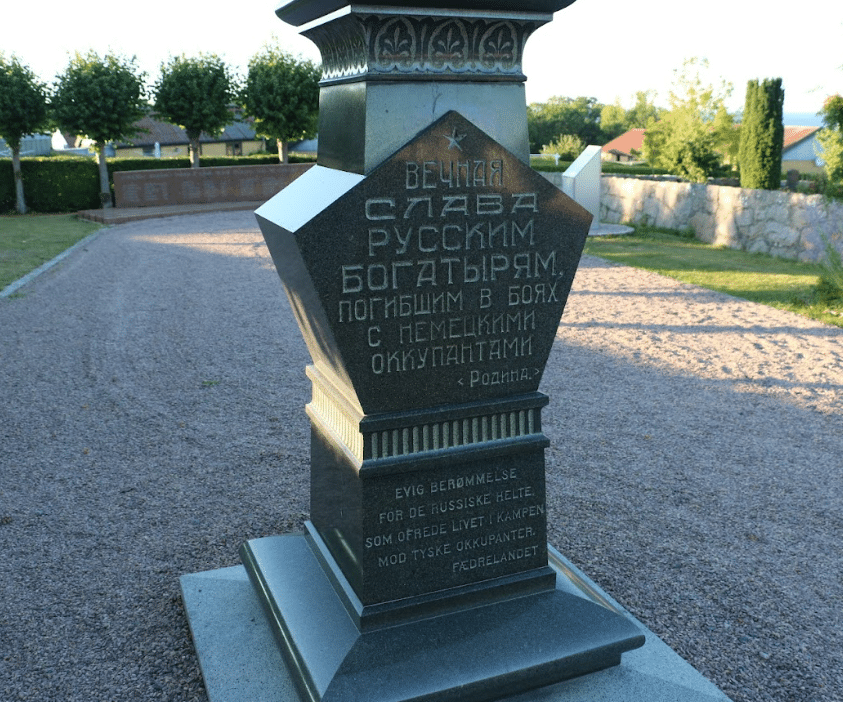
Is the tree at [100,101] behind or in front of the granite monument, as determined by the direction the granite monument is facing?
behind

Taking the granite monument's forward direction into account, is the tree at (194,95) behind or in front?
behind

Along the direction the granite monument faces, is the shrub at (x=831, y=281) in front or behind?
behind

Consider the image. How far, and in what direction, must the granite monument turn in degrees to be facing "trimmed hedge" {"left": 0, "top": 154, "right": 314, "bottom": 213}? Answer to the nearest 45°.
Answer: approximately 135° to its right

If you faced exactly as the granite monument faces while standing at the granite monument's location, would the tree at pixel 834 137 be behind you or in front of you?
behind

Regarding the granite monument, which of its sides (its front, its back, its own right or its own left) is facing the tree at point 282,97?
back

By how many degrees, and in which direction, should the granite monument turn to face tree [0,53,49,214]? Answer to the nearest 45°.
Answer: approximately 135° to its right

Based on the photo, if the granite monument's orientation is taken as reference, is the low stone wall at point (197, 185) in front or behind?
behind

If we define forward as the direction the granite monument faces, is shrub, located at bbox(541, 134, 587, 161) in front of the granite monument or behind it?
behind

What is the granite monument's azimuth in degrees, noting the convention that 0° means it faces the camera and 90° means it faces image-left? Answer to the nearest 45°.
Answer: approximately 0°

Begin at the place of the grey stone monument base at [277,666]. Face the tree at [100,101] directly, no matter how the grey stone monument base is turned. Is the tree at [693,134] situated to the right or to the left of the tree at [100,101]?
right
